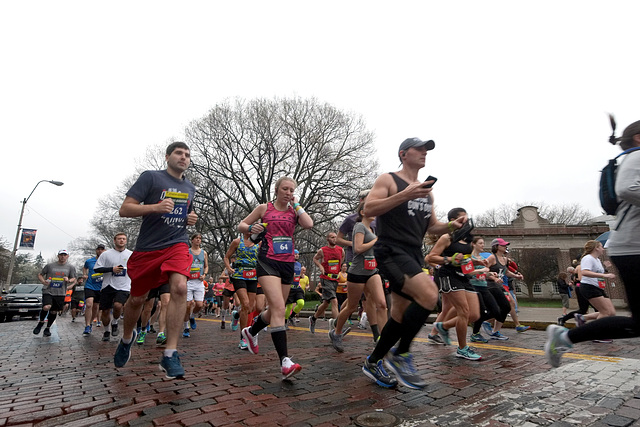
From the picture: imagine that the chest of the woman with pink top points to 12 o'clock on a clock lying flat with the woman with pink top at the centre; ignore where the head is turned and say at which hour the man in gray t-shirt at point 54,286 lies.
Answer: The man in gray t-shirt is roughly at 6 o'clock from the woman with pink top.

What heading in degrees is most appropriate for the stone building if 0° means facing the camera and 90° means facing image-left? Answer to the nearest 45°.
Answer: approximately 0°

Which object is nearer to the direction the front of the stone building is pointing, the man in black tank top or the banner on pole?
the man in black tank top

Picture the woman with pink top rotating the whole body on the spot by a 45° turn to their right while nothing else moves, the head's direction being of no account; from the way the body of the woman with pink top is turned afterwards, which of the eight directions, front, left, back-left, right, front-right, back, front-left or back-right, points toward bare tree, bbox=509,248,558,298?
back-left

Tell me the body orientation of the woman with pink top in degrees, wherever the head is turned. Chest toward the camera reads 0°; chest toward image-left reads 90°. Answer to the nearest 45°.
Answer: approximately 315°

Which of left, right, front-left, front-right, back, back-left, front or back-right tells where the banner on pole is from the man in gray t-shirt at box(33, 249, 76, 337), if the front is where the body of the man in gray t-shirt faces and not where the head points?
back

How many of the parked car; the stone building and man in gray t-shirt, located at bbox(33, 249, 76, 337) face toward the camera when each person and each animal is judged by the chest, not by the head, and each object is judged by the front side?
3

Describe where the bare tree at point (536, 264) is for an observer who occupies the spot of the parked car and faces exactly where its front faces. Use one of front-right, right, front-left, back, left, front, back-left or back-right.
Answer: left

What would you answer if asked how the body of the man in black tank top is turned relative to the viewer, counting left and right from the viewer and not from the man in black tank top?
facing the viewer and to the right of the viewer

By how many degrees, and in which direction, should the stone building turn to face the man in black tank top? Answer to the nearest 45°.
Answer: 0° — it already faces them
